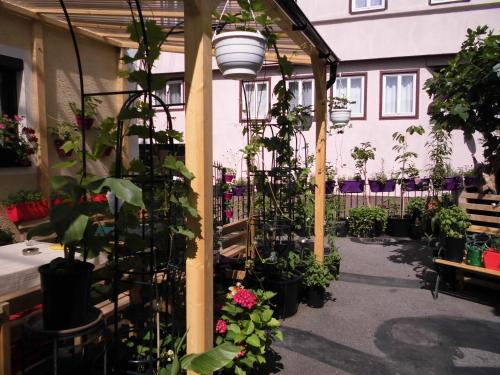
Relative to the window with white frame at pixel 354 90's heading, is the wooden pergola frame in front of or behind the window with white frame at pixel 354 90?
in front

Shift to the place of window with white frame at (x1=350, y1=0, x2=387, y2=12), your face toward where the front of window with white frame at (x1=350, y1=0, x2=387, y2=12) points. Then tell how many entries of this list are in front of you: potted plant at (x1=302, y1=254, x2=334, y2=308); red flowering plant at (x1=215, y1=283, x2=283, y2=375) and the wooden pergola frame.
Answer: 3

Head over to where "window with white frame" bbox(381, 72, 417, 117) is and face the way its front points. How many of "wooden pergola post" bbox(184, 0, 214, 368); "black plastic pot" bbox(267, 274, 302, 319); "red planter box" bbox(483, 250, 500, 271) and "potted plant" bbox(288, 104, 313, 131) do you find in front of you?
4

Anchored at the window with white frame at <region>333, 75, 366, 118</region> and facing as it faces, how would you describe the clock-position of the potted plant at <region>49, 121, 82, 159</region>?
The potted plant is roughly at 1 o'clock from the window with white frame.

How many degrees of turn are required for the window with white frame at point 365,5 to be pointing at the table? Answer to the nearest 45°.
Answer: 0° — it already faces it

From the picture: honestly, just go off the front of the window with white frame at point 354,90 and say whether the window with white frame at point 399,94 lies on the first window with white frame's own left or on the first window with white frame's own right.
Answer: on the first window with white frame's own left

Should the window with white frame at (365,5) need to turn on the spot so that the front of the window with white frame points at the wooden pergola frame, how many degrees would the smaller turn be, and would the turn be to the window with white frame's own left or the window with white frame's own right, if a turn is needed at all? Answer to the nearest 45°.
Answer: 0° — it already faces it

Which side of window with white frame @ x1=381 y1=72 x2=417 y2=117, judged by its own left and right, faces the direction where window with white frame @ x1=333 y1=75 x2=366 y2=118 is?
right
